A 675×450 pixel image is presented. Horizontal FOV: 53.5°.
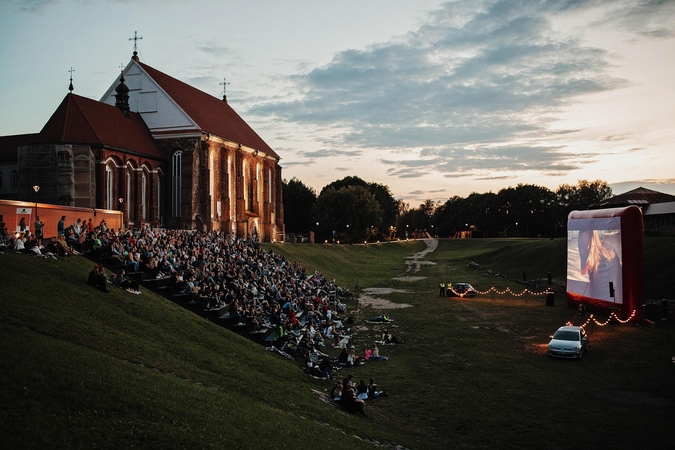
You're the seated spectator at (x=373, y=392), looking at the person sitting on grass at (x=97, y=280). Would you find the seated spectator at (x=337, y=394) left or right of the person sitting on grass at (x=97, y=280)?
left

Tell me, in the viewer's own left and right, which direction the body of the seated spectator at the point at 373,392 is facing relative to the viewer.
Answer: facing to the right of the viewer

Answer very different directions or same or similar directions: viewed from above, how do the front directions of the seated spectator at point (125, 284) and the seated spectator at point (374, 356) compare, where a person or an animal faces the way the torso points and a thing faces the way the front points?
same or similar directions

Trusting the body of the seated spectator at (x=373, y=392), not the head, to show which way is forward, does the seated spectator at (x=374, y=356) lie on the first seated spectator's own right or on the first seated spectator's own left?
on the first seated spectator's own left

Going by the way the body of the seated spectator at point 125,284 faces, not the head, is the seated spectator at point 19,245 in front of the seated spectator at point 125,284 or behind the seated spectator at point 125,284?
behind

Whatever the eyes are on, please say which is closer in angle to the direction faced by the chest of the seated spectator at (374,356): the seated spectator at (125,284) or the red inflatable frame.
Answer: the red inflatable frame

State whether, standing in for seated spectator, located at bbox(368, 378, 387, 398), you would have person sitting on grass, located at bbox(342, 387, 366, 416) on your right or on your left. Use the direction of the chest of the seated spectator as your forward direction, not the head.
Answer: on your right

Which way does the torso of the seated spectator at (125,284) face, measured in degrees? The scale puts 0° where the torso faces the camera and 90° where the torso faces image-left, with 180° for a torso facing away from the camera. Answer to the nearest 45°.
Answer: approximately 270°

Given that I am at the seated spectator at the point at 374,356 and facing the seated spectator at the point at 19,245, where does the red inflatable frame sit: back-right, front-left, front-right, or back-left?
back-right

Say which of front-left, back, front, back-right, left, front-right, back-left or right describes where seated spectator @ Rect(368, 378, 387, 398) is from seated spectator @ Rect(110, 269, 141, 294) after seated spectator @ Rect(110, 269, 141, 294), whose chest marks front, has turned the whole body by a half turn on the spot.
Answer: back-left

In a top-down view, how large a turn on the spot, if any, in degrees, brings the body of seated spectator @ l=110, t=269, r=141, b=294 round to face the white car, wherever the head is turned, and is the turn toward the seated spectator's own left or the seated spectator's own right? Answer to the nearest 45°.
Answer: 0° — they already face it

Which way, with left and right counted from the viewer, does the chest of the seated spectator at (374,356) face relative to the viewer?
facing to the right of the viewer
